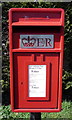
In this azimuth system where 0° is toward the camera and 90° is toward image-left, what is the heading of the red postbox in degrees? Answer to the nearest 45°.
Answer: approximately 0°
